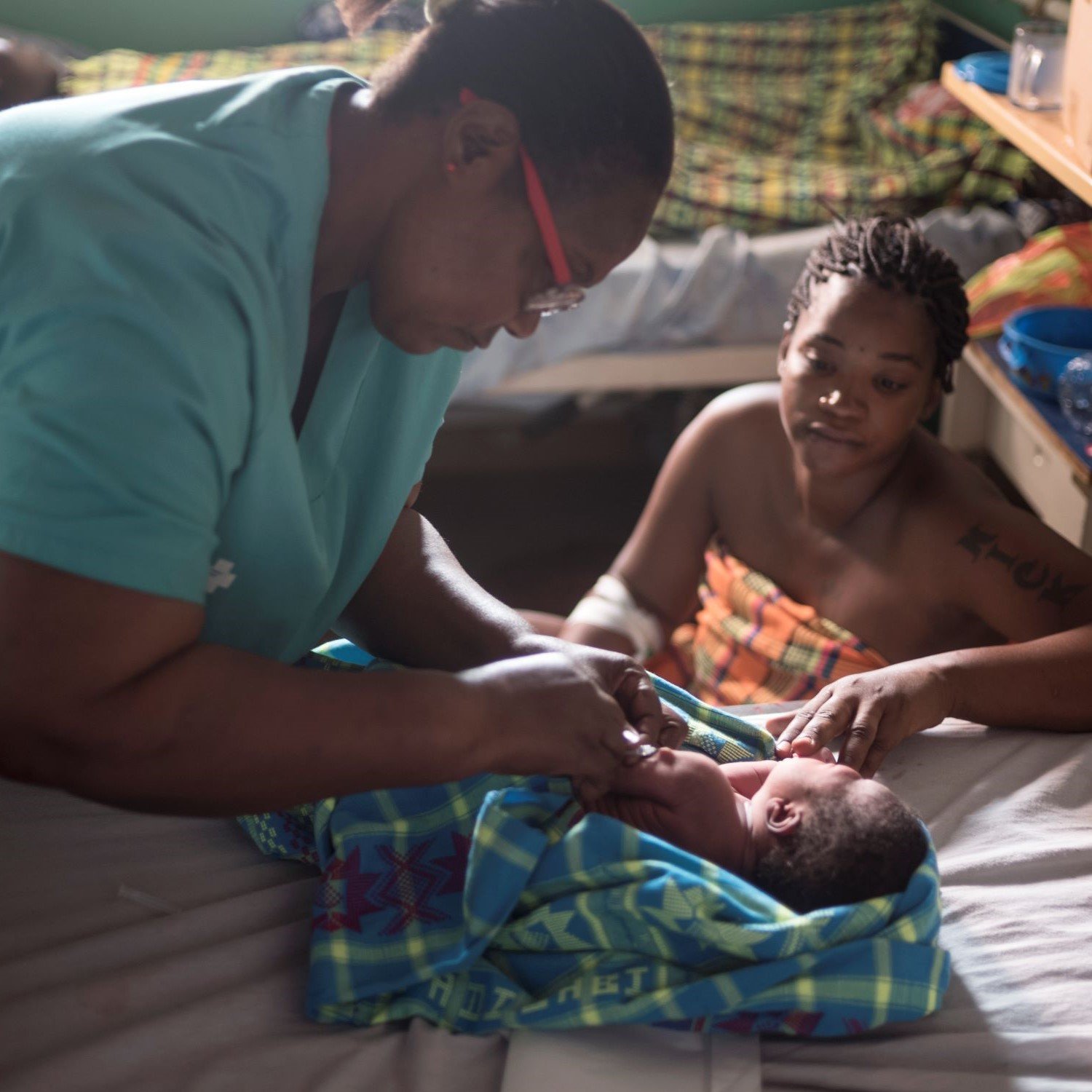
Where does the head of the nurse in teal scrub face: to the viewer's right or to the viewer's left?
to the viewer's right

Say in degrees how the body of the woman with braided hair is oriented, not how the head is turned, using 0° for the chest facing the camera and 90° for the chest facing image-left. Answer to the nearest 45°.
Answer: approximately 45°

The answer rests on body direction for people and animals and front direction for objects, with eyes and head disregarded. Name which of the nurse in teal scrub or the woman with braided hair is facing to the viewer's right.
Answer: the nurse in teal scrub

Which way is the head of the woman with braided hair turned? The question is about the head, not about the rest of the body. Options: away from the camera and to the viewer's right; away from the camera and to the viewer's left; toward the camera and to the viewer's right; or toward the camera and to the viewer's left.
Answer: toward the camera and to the viewer's left

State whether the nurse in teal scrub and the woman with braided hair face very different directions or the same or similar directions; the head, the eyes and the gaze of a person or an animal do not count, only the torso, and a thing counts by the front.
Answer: very different directions

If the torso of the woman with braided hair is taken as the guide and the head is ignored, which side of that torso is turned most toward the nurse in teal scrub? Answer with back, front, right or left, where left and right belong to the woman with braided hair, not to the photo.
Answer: front

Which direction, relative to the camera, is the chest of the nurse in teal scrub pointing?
to the viewer's right

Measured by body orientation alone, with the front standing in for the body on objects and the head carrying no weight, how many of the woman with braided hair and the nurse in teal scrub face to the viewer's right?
1
